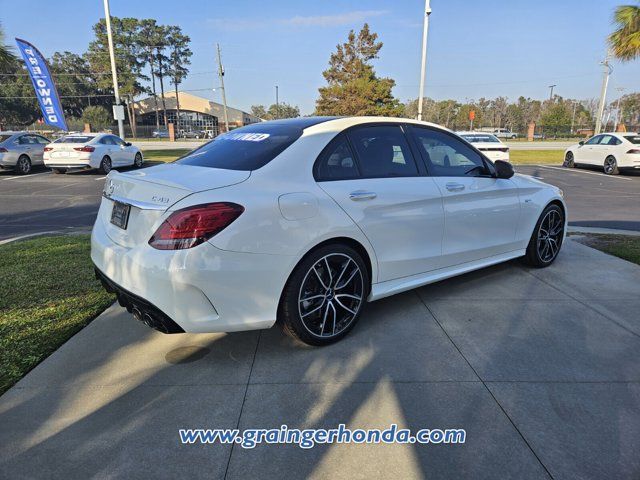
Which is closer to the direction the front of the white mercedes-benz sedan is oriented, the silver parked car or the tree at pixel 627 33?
the tree

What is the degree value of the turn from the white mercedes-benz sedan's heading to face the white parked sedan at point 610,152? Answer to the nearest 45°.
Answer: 0° — it already faces it

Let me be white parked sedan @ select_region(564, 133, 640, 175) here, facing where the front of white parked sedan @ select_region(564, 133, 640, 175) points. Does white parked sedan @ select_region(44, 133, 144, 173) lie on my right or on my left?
on my left

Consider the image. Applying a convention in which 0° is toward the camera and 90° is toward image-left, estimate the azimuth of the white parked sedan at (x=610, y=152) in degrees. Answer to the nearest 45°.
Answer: approximately 135°

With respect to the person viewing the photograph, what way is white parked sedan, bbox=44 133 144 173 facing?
facing away from the viewer and to the right of the viewer

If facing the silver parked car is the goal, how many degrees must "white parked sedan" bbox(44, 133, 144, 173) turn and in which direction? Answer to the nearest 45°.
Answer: approximately 90° to its left

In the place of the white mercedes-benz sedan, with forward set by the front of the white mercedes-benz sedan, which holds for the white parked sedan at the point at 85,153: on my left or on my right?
on my left

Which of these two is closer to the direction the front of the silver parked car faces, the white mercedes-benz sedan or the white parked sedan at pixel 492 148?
the white parked sedan

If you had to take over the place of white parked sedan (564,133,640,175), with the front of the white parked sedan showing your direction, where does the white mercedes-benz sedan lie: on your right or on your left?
on your left

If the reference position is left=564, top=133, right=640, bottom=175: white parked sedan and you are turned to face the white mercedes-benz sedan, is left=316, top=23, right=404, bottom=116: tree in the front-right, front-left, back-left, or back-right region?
back-right

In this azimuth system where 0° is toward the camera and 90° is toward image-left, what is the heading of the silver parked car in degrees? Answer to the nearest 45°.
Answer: approximately 225°

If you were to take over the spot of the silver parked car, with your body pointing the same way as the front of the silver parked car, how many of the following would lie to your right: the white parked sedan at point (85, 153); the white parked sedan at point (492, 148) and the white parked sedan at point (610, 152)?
3
